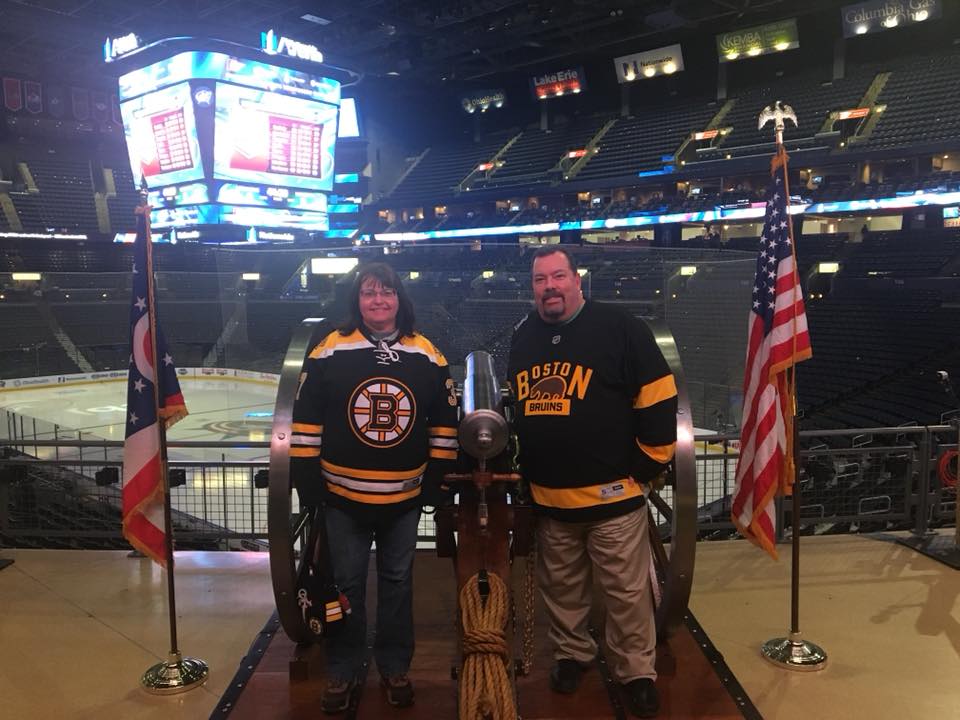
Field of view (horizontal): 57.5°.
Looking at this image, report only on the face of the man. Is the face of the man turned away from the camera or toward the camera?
toward the camera

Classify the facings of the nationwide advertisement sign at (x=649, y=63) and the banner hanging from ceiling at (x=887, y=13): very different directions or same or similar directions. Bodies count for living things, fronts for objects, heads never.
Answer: same or similar directions

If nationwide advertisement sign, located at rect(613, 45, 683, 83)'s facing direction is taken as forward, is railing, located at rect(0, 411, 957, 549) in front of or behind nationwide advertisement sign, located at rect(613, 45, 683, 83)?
in front

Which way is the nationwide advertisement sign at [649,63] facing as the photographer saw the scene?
facing the viewer and to the left of the viewer

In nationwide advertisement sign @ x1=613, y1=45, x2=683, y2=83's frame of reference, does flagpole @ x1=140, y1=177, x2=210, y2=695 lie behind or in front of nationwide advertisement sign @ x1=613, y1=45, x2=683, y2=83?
in front

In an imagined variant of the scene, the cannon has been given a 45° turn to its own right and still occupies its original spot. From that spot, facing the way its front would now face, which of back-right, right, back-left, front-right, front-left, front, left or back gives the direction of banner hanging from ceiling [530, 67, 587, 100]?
front-left

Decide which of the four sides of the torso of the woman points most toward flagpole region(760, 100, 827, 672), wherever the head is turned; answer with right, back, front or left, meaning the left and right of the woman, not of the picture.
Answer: left

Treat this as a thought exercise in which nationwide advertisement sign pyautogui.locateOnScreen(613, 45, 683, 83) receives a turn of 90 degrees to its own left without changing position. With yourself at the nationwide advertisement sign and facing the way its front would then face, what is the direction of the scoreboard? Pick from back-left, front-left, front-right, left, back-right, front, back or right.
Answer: right

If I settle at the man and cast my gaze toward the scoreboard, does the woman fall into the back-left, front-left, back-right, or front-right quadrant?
front-left

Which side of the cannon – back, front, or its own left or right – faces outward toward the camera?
back

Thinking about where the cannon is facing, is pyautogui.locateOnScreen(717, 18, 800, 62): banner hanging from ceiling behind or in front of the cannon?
in front

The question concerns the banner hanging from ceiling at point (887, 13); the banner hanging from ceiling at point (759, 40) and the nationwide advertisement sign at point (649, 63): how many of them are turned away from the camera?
0

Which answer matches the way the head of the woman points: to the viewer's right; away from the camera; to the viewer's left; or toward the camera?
toward the camera

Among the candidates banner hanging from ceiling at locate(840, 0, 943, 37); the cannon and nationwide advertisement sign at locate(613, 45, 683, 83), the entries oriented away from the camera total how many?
1

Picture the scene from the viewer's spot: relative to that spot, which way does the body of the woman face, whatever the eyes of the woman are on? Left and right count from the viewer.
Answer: facing the viewer
